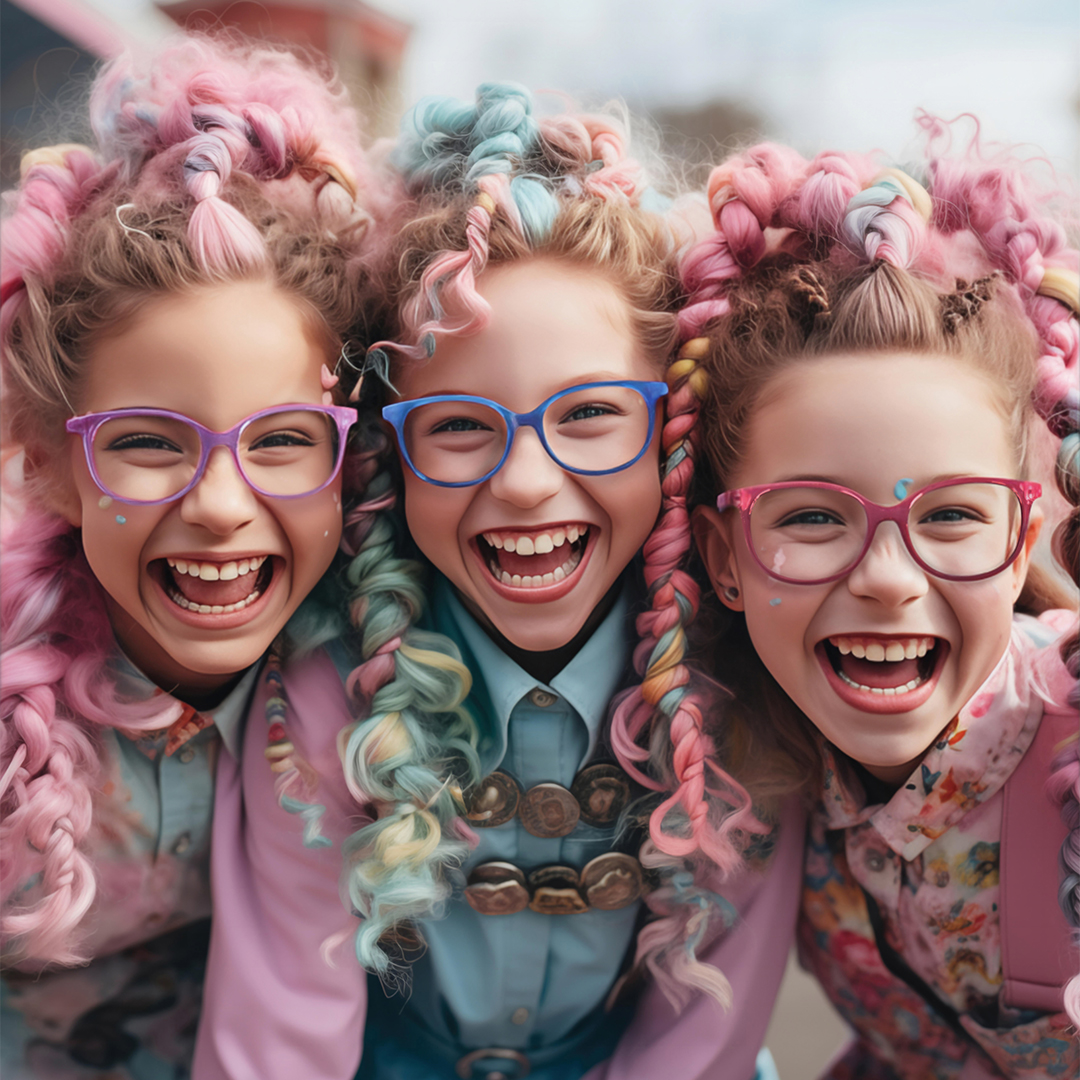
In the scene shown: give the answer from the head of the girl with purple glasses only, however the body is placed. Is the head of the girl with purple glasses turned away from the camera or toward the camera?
toward the camera

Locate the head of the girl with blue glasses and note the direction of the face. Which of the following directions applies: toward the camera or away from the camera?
toward the camera

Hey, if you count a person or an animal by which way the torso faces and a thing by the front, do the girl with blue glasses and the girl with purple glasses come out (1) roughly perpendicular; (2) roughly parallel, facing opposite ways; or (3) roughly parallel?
roughly parallel

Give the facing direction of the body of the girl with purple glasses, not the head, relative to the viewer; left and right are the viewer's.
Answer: facing the viewer

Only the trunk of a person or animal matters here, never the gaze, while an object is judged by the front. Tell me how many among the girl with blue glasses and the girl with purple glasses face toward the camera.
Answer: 2

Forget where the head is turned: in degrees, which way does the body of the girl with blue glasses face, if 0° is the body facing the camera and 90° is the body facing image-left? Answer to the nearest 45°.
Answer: approximately 0°
